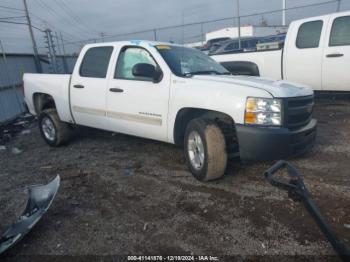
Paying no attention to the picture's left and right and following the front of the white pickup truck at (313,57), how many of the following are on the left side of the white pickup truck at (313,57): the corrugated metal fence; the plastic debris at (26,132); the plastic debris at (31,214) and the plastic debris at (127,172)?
0

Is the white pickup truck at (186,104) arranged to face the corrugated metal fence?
no

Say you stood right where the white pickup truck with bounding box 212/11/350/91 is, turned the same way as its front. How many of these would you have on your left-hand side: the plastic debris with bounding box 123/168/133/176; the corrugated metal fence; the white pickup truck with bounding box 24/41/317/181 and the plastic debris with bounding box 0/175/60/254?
0

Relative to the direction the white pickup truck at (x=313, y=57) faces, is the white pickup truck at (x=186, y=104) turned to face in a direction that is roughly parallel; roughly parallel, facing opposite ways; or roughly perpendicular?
roughly parallel

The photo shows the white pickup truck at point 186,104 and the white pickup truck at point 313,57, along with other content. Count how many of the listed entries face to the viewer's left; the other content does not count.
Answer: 0

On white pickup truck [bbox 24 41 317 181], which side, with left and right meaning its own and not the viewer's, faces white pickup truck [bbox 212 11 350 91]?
left

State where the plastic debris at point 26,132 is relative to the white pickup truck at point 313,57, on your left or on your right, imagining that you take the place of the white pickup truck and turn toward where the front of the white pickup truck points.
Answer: on your right

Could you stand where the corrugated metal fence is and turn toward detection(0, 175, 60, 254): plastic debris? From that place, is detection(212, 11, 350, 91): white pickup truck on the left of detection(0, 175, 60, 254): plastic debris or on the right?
left

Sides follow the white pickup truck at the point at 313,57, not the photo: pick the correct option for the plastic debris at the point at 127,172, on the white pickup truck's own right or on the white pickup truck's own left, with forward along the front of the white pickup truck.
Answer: on the white pickup truck's own right

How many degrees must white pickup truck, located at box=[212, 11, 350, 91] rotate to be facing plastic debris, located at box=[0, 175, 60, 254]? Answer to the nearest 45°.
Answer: approximately 90° to its right

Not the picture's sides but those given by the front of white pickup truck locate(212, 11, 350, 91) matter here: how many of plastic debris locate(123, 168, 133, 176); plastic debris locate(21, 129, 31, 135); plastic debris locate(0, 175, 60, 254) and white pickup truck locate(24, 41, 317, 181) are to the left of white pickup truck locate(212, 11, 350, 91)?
0

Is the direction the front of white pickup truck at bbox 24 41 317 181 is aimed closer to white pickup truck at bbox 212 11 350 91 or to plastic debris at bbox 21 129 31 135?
the white pickup truck

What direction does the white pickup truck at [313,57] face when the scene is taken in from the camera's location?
facing the viewer and to the right of the viewer

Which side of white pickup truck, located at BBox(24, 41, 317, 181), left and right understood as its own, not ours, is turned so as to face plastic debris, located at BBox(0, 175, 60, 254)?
right

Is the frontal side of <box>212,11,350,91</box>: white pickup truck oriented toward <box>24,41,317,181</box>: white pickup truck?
no
